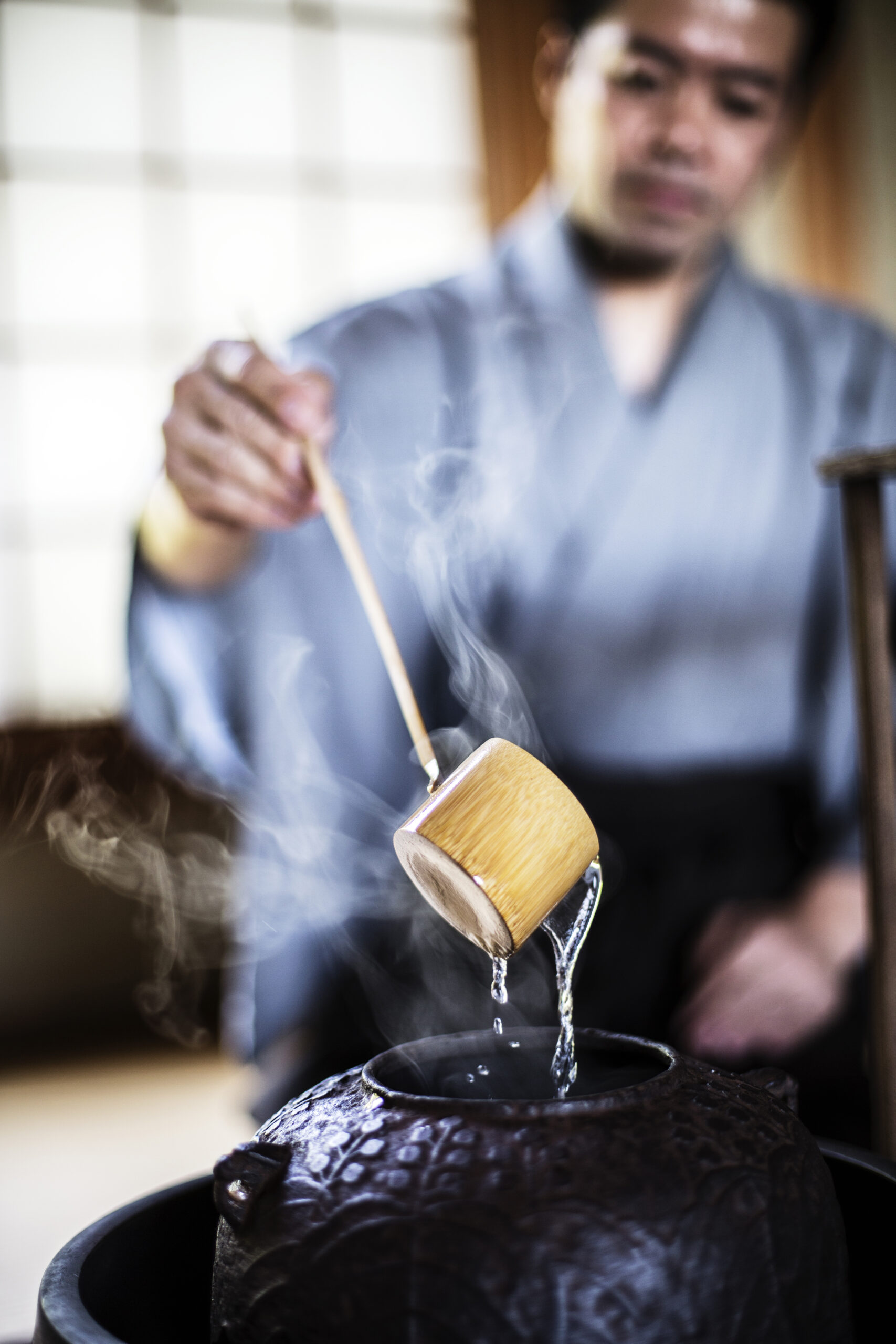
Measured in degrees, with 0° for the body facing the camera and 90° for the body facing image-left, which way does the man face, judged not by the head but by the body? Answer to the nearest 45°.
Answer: approximately 0°

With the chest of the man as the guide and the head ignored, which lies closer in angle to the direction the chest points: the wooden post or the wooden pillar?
the wooden post

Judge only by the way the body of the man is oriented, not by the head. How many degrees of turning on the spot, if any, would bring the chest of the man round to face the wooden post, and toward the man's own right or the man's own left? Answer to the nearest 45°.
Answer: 0° — they already face it

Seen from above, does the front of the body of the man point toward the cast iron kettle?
yes

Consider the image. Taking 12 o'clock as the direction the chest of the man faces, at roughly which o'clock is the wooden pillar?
The wooden pillar is roughly at 6 o'clock from the man.
